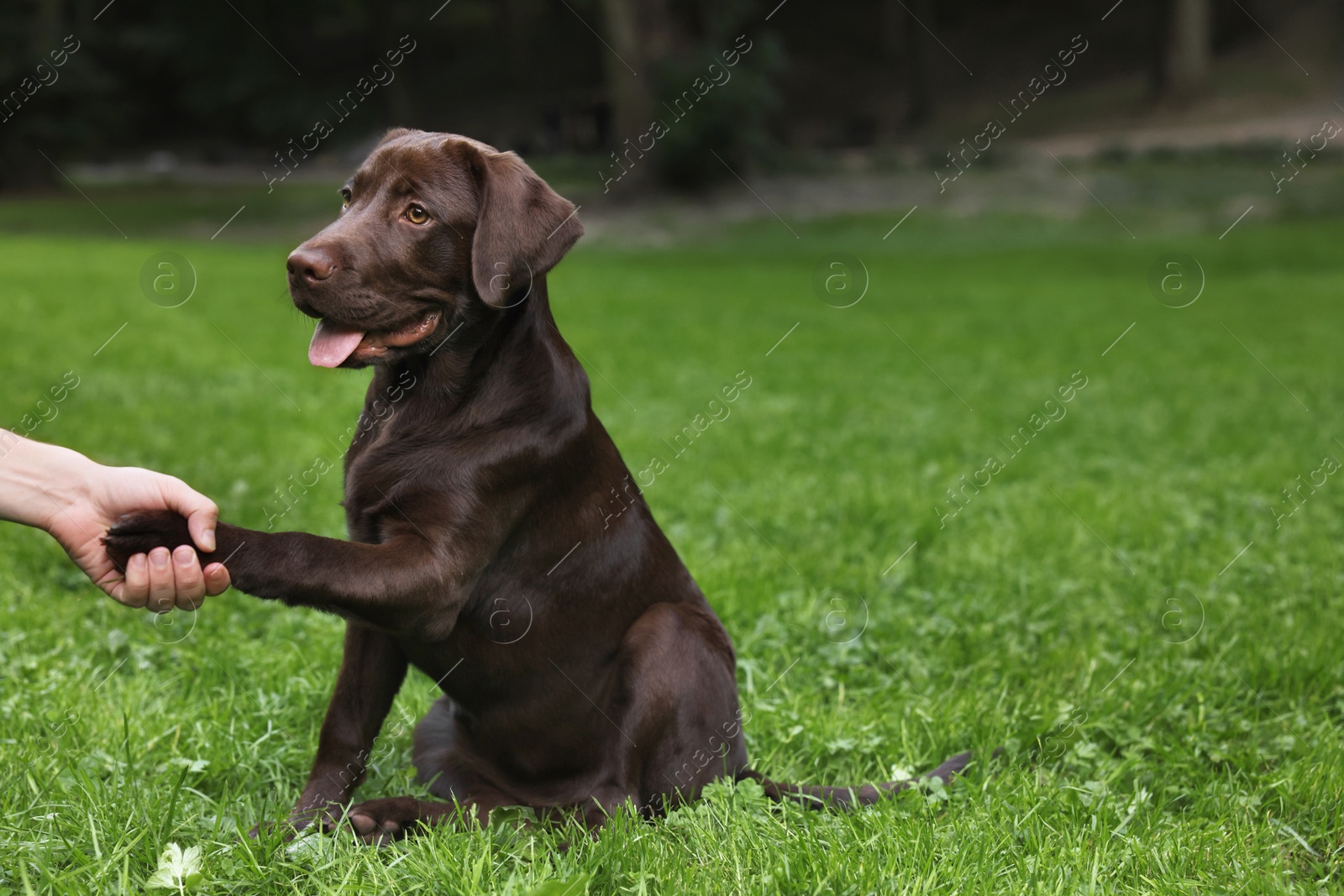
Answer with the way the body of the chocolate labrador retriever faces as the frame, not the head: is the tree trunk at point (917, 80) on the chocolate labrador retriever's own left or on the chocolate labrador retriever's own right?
on the chocolate labrador retriever's own right

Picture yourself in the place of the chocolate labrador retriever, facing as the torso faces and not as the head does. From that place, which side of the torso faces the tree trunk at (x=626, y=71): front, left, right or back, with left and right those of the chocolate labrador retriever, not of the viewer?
right

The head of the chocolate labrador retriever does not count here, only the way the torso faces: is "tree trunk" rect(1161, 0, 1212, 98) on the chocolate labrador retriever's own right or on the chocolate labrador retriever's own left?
on the chocolate labrador retriever's own right

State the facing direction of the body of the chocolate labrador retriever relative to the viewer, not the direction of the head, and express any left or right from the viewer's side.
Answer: facing to the left of the viewer
